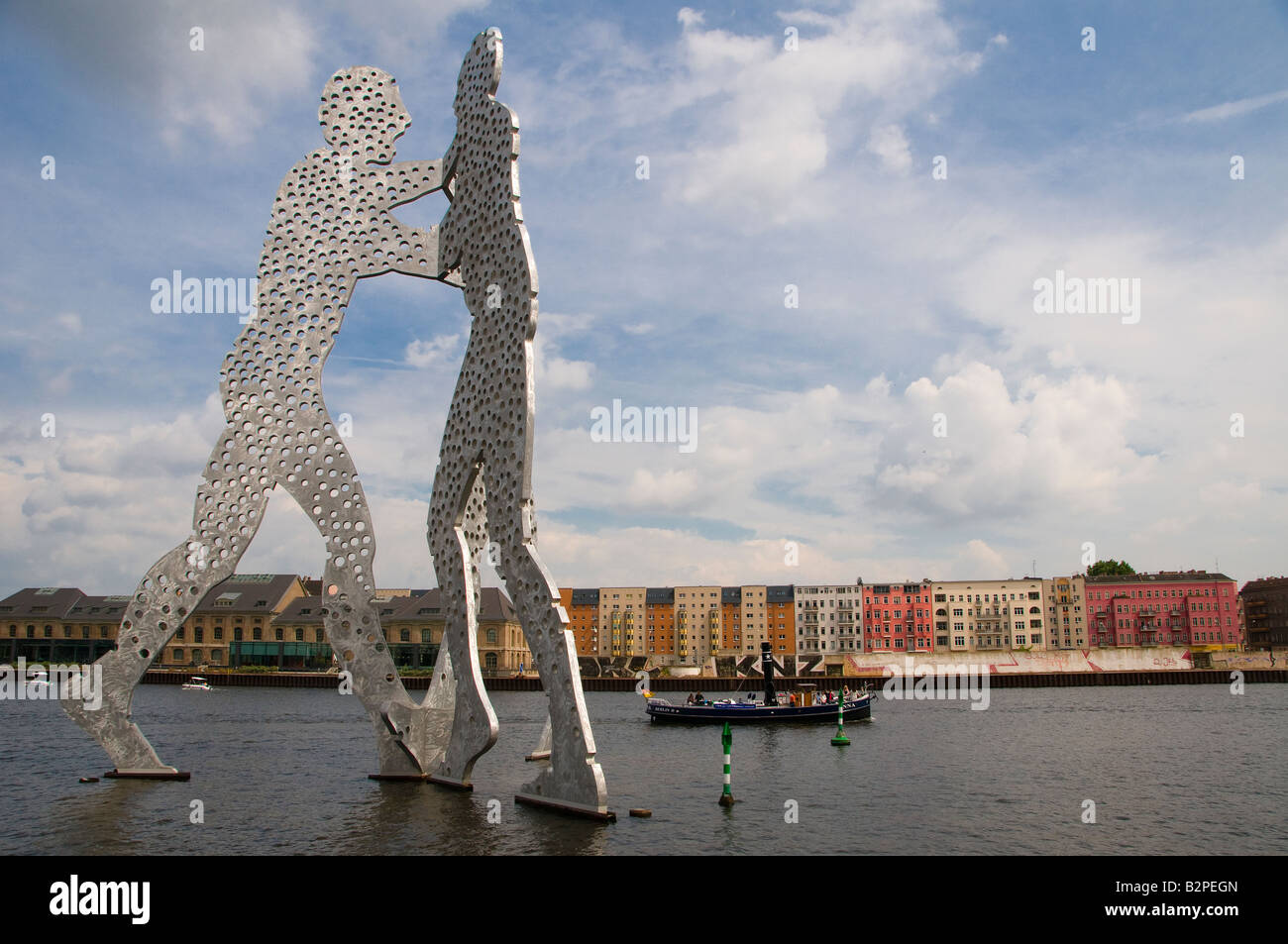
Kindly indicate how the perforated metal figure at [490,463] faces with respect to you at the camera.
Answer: facing away from the viewer and to the left of the viewer
